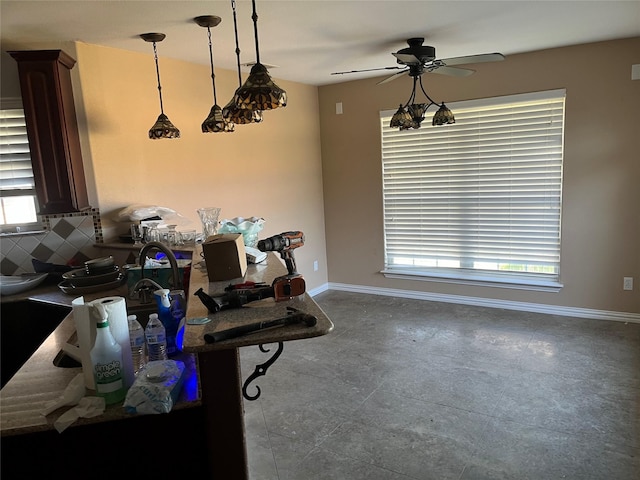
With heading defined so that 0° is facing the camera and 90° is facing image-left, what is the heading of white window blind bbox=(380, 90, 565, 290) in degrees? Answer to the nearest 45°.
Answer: approximately 0°

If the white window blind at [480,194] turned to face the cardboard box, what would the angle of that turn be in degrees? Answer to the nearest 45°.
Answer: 0° — it already faces it

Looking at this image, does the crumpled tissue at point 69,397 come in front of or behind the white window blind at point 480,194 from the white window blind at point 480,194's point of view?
in front

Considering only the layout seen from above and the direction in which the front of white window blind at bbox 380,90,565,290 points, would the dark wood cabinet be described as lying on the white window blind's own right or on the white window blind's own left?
on the white window blind's own right

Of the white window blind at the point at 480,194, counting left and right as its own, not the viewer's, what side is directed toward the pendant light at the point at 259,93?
front

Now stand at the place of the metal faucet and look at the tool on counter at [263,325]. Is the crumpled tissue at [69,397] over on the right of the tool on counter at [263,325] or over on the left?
right

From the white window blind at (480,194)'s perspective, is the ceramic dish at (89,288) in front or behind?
in front

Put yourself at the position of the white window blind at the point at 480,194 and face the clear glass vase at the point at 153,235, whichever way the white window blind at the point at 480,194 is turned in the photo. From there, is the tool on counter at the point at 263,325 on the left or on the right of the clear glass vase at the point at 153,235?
left

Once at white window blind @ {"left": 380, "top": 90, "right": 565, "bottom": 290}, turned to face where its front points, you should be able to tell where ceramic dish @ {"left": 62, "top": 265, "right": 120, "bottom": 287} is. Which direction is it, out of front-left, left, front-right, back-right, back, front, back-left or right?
front-right

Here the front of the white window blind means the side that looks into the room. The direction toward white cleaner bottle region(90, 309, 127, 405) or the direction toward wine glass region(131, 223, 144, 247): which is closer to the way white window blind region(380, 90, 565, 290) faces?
the white cleaner bottle

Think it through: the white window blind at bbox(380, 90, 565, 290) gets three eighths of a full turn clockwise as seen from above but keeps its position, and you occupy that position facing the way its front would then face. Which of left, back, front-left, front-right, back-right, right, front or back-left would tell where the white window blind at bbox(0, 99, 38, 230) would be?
left

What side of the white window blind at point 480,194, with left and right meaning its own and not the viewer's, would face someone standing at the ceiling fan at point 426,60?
front

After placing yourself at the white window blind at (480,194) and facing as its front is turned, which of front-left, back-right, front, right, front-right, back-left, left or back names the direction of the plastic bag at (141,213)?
front-right

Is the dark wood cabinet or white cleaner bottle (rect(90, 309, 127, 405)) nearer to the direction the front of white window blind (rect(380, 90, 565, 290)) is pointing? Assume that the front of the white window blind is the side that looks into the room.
the white cleaner bottle

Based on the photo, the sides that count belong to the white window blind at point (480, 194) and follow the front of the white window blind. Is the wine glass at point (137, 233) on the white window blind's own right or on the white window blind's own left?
on the white window blind's own right

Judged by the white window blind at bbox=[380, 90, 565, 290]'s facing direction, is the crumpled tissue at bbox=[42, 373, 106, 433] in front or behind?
in front
